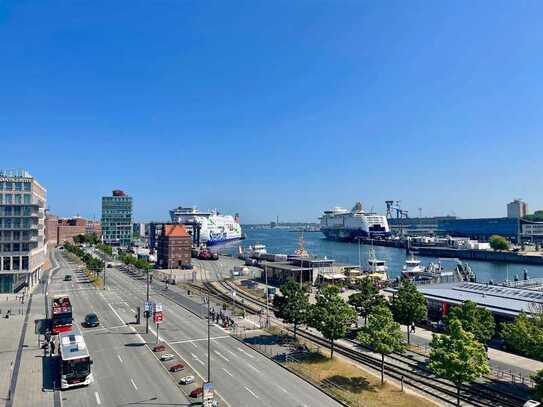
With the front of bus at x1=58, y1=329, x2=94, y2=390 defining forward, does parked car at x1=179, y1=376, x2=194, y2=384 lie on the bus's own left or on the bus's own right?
on the bus's own left

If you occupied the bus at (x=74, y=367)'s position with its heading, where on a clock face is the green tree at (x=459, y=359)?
The green tree is roughly at 10 o'clock from the bus.

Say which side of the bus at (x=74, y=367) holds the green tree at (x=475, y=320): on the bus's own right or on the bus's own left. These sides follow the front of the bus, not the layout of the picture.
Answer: on the bus's own left

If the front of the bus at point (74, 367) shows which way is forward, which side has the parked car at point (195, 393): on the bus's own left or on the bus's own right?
on the bus's own left

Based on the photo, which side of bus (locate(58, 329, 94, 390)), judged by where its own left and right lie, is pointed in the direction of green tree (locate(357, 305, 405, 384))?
left

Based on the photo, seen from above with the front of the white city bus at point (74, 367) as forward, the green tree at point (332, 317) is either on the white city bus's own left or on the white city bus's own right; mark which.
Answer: on the white city bus's own left

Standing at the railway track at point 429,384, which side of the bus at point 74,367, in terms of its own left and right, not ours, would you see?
left

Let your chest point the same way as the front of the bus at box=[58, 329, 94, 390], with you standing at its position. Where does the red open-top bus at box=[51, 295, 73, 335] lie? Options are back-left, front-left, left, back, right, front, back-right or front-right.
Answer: back

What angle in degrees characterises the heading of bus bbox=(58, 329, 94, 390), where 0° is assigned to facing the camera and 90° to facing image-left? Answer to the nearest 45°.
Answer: approximately 0°
